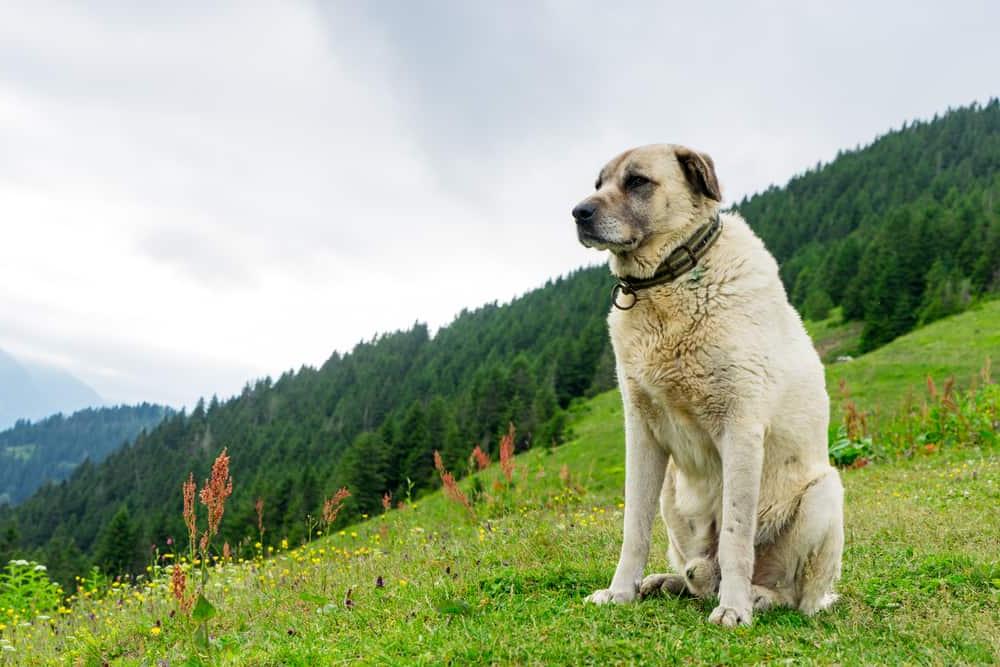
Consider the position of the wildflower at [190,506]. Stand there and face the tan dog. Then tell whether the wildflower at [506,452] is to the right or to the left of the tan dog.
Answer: left

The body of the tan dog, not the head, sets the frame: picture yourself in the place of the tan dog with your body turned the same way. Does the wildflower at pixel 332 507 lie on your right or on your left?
on your right

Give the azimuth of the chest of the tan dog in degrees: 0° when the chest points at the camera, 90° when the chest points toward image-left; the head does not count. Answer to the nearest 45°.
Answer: approximately 45°
